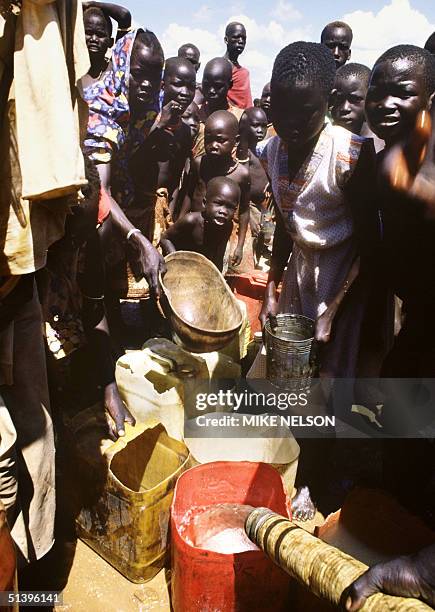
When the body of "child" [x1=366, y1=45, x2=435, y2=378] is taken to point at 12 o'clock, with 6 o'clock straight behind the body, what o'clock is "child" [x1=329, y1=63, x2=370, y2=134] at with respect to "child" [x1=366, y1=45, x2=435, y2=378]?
"child" [x1=329, y1=63, x2=370, y2=134] is roughly at 4 o'clock from "child" [x1=366, y1=45, x2=435, y2=378].

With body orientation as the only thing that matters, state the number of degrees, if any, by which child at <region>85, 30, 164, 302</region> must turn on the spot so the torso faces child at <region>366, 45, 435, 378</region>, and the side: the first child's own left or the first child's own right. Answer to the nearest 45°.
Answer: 0° — they already face them

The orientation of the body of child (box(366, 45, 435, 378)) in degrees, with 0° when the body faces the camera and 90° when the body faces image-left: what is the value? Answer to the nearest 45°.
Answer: approximately 45°

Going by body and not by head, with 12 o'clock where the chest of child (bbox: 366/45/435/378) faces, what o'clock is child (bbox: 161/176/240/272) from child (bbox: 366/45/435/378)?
child (bbox: 161/176/240/272) is roughly at 3 o'clock from child (bbox: 366/45/435/378).

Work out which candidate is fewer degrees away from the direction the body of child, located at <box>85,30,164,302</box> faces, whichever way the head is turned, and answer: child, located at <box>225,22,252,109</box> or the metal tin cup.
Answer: the metal tin cup

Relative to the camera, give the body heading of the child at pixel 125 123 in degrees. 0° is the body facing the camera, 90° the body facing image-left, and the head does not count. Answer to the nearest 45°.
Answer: approximately 315°

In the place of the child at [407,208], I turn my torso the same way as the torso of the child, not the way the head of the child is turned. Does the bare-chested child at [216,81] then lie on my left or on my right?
on my right

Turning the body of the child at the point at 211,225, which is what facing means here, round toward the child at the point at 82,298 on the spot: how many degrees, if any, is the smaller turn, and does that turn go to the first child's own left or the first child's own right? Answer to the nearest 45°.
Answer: approximately 45° to the first child's own right

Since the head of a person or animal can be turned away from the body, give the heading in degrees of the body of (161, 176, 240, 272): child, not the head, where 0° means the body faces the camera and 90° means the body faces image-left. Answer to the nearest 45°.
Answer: approximately 315°

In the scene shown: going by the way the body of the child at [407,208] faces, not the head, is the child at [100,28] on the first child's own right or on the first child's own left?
on the first child's own right
